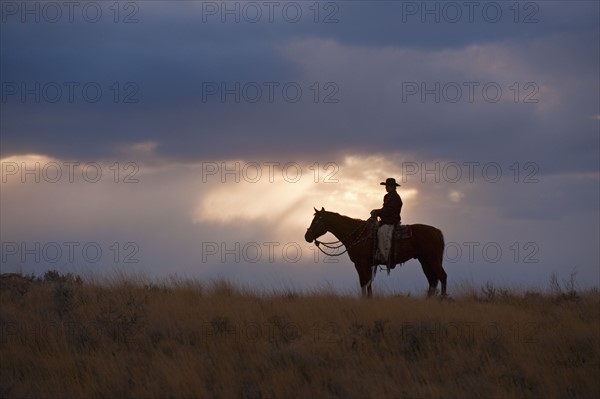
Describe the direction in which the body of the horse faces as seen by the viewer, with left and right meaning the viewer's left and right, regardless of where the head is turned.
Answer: facing to the left of the viewer

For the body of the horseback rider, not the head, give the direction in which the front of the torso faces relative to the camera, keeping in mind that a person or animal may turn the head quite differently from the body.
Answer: to the viewer's left
